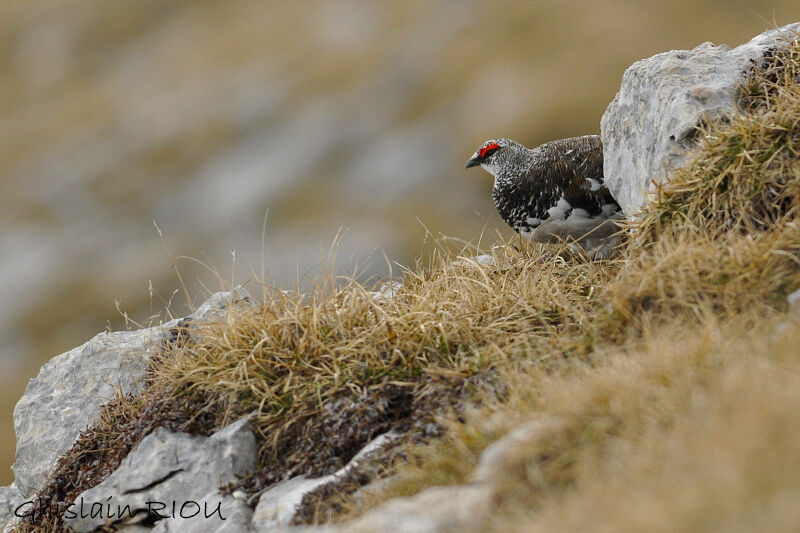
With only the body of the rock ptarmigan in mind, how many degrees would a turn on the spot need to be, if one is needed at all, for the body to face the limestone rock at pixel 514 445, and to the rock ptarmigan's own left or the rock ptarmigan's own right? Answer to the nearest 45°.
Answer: approximately 90° to the rock ptarmigan's own left

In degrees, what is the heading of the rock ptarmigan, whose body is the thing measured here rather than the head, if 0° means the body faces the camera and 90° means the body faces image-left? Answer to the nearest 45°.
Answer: approximately 90°

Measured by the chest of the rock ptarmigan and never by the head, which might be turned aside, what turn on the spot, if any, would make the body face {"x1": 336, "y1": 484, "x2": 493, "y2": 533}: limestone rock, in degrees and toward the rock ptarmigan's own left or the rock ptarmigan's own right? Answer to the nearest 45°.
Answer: approximately 90° to the rock ptarmigan's own left

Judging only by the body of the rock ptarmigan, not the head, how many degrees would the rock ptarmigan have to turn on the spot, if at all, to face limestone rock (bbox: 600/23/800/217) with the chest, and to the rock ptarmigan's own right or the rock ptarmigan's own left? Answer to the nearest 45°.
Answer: approximately 135° to the rock ptarmigan's own left

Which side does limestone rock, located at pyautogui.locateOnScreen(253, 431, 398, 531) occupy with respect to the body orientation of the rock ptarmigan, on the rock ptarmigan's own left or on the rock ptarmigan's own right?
on the rock ptarmigan's own left

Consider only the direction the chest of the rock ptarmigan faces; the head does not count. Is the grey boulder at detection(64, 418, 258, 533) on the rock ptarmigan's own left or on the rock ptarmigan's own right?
on the rock ptarmigan's own left
